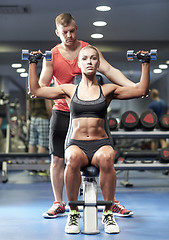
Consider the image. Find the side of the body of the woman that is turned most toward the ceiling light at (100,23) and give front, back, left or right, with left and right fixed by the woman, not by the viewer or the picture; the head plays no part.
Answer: back

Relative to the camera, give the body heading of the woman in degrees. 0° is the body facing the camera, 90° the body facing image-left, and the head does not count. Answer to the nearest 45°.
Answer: approximately 0°

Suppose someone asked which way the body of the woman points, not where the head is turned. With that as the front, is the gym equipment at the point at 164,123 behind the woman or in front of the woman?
behind

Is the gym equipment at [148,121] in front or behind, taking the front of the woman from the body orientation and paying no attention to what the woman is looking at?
behind

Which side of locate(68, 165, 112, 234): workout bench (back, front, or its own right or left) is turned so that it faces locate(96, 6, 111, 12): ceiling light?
back

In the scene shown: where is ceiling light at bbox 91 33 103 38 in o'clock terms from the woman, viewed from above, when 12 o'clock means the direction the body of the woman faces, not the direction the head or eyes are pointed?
The ceiling light is roughly at 6 o'clock from the woman.

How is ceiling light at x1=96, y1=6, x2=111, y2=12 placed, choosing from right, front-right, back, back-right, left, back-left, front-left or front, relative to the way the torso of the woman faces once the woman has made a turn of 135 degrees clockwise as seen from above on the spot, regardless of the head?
front-right

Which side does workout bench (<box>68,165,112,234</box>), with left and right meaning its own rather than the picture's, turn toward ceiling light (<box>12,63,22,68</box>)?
back

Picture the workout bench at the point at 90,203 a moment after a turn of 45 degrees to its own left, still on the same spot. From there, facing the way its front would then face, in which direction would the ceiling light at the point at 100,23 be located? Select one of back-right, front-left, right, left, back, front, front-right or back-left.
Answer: back-left
